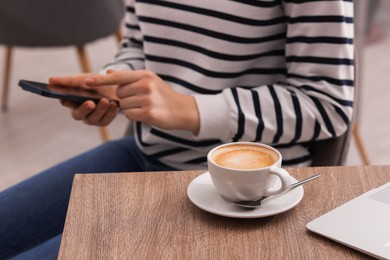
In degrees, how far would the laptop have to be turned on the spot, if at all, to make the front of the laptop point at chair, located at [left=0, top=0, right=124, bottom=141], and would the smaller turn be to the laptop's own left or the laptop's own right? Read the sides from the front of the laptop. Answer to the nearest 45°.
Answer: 0° — it already faces it

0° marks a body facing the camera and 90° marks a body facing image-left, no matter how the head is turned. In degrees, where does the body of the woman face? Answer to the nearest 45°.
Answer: approximately 45°

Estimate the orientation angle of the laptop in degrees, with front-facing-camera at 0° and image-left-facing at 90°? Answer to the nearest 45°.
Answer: approximately 135°

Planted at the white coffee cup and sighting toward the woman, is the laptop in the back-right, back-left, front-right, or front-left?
back-right
